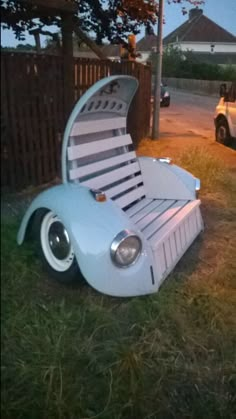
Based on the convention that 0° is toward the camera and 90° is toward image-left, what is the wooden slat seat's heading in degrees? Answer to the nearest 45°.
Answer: approximately 315°

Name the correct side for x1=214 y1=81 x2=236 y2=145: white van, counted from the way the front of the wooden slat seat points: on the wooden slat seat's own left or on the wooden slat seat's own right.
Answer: on the wooden slat seat's own left

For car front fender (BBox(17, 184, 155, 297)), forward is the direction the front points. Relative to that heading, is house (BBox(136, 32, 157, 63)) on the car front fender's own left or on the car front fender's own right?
on the car front fender's own left

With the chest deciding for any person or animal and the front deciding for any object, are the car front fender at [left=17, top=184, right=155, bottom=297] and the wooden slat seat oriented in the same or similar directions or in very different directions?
same or similar directions

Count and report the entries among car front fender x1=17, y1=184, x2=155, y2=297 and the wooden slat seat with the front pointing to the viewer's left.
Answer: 0

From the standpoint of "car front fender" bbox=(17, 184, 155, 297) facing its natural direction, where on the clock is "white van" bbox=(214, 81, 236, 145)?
The white van is roughly at 8 o'clock from the car front fender.

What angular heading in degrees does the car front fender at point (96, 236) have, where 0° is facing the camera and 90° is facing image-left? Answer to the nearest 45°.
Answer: approximately 315°

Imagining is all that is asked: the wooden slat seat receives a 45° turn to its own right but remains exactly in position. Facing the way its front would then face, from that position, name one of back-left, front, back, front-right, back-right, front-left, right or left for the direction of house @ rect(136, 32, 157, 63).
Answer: back
